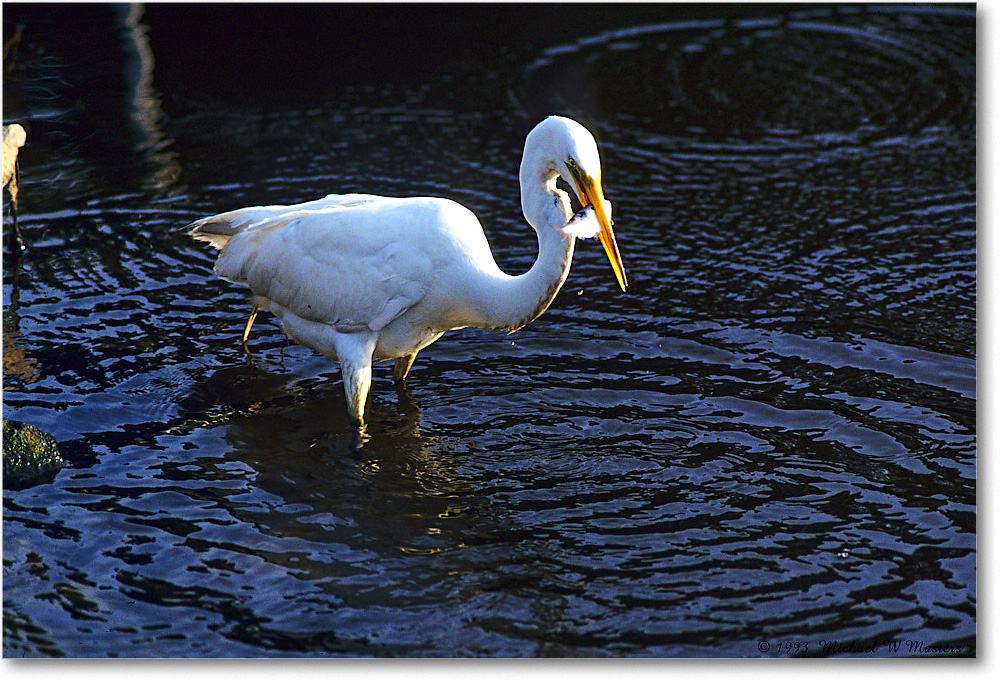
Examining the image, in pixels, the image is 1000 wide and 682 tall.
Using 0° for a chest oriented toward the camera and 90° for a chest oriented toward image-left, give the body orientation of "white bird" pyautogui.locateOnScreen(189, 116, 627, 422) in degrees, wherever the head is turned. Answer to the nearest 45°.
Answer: approximately 270°

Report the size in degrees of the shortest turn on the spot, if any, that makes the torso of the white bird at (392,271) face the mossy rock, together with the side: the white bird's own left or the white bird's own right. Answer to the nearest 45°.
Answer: approximately 180°
